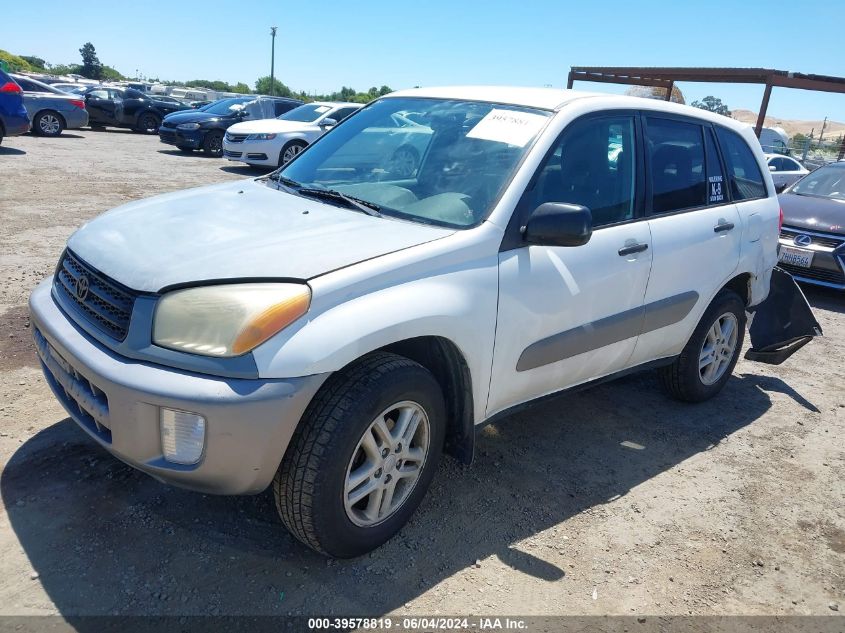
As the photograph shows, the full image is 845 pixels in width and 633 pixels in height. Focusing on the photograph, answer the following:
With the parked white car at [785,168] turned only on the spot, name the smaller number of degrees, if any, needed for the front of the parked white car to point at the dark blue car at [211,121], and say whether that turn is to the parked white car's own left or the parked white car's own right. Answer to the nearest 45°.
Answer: approximately 45° to the parked white car's own right

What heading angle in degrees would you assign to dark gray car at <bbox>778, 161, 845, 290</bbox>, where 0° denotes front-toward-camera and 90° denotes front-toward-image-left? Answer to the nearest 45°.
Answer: approximately 45°

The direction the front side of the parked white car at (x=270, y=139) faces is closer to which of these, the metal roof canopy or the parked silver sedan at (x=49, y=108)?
the parked silver sedan

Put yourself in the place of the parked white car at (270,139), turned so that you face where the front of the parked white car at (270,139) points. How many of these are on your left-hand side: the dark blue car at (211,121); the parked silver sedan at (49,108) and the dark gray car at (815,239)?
1

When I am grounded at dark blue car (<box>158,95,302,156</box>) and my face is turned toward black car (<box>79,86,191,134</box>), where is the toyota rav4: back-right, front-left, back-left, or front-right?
back-left

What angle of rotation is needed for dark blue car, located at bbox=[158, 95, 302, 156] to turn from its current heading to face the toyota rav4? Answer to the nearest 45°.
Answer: approximately 45° to its left

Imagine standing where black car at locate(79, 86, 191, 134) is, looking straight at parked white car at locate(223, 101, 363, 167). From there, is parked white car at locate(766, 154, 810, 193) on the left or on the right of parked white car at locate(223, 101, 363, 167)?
left

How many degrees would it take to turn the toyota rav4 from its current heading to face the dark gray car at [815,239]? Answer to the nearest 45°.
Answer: approximately 180°

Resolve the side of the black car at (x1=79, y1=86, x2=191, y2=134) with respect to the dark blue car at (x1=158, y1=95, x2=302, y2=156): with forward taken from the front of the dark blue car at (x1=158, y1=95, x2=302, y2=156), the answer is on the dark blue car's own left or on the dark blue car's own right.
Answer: on the dark blue car's own right

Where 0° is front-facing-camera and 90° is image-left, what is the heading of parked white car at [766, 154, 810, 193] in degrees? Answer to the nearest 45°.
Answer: approximately 45°

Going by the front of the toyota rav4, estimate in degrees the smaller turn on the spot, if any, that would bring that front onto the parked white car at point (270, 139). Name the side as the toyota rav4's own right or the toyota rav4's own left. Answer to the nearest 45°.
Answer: approximately 135° to the toyota rav4's own right
